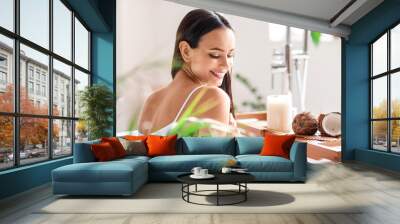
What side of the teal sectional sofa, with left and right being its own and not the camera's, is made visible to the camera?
front

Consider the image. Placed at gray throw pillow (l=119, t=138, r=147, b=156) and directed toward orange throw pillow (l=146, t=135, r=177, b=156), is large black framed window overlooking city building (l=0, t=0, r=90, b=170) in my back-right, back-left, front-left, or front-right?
back-right

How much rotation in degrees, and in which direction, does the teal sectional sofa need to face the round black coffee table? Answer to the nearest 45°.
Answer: approximately 45° to its left

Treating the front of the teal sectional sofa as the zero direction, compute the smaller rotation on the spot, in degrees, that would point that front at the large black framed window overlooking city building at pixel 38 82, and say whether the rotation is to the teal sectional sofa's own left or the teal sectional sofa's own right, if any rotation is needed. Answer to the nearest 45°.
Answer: approximately 90° to the teal sectional sofa's own right

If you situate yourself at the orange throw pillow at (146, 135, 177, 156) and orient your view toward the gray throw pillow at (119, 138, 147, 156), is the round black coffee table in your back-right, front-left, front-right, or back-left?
back-left

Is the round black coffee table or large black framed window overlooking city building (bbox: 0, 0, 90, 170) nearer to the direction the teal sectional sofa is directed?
the round black coffee table

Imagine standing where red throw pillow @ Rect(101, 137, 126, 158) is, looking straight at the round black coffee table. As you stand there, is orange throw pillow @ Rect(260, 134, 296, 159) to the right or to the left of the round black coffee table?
left
